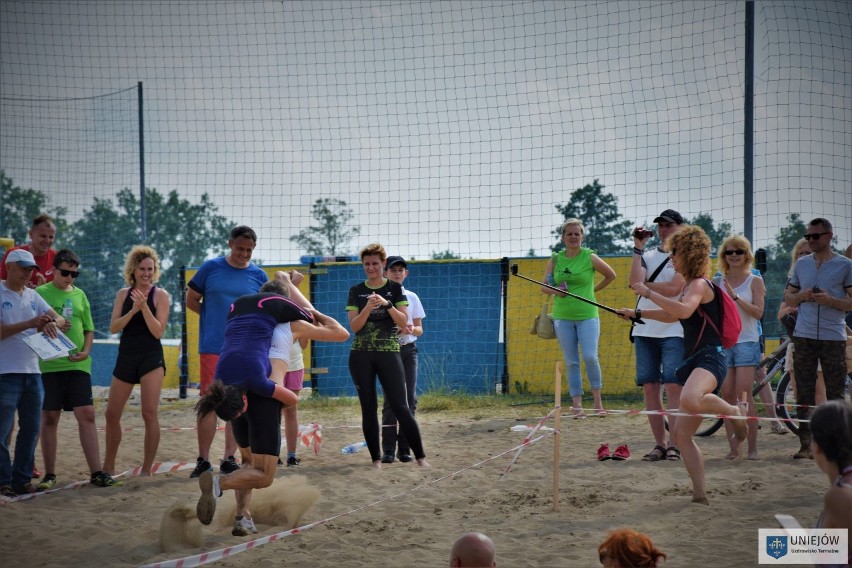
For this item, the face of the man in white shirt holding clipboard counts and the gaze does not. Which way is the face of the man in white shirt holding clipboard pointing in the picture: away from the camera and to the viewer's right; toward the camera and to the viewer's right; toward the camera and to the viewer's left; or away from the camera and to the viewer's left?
toward the camera and to the viewer's right

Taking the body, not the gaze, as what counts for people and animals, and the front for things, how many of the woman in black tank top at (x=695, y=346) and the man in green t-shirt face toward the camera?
1

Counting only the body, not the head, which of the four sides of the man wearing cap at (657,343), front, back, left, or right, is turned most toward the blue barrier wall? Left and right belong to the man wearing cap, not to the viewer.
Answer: right

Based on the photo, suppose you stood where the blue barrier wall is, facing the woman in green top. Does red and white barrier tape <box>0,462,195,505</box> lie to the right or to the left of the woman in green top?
right

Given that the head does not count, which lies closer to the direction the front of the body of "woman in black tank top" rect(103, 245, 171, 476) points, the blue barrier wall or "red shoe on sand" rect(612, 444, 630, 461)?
the red shoe on sand

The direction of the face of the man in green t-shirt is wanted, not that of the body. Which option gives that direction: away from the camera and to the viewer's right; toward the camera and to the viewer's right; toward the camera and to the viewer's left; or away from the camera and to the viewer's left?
toward the camera and to the viewer's right

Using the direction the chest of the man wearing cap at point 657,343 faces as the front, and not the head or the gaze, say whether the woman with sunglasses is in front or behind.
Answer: behind

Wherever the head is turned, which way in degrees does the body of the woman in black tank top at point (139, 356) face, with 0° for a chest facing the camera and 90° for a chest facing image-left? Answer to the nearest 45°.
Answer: approximately 0°

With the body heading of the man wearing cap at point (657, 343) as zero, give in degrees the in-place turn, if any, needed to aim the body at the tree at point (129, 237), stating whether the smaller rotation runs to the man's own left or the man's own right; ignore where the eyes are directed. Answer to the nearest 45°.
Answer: approximately 90° to the man's own right

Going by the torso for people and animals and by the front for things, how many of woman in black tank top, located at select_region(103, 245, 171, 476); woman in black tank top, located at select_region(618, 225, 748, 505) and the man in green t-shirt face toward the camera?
2

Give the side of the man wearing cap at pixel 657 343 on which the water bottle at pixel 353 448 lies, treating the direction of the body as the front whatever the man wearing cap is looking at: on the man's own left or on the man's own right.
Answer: on the man's own right

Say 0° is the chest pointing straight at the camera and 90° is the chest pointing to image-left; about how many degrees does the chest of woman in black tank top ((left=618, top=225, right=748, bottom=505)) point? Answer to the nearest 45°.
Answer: approximately 90°
